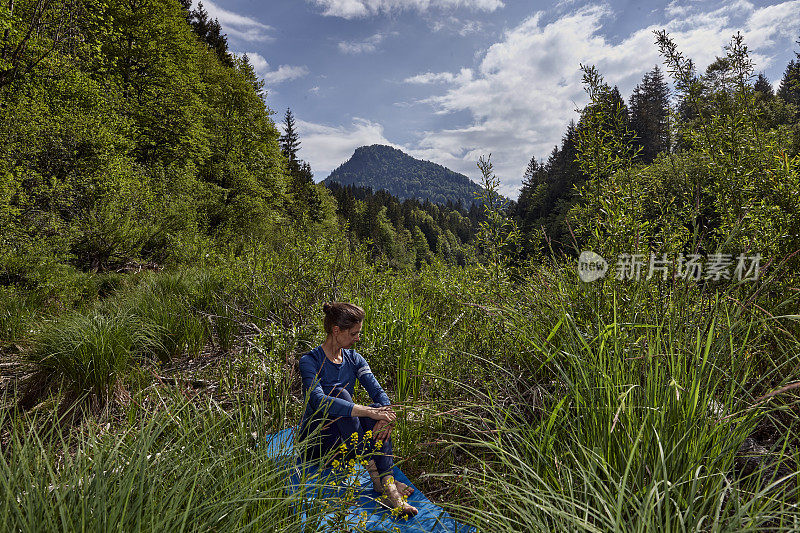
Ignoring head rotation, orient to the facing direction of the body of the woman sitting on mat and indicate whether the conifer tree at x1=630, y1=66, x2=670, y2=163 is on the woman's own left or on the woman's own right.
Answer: on the woman's own left

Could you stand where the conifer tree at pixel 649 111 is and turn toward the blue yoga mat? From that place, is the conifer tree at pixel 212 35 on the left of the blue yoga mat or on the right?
right

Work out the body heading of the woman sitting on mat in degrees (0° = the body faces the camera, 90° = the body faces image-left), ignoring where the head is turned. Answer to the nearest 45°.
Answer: approximately 315°
